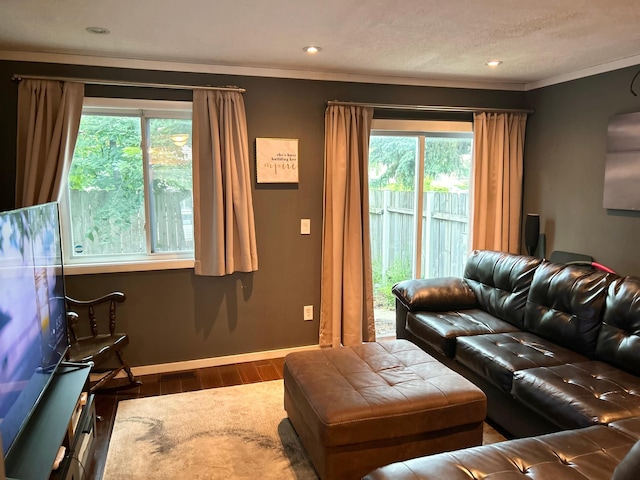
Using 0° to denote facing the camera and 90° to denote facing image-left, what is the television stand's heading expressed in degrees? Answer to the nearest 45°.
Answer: approximately 270°

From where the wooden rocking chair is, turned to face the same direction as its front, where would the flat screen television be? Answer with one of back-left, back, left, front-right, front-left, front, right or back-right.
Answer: front-right

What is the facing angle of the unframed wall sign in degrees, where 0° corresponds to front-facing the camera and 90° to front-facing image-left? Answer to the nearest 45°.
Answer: approximately 0°

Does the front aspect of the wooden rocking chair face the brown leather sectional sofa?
yes

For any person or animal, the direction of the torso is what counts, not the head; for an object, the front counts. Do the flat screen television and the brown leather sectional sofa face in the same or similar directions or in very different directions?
very different directions

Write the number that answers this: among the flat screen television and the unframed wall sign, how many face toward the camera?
1

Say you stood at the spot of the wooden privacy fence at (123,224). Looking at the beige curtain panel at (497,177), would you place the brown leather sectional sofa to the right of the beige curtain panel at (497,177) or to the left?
right

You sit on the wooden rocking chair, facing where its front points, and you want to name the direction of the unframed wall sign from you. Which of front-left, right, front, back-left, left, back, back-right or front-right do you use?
front-left

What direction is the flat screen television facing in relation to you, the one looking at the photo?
facing to the right of the viewer

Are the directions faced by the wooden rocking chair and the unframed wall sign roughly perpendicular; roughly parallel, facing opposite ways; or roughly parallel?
roughly perpendicular
